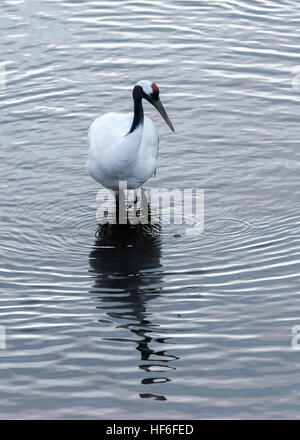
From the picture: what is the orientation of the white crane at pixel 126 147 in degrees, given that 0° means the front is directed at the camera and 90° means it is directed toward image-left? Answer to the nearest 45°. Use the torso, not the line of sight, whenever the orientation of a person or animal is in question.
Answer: approximately 315°
